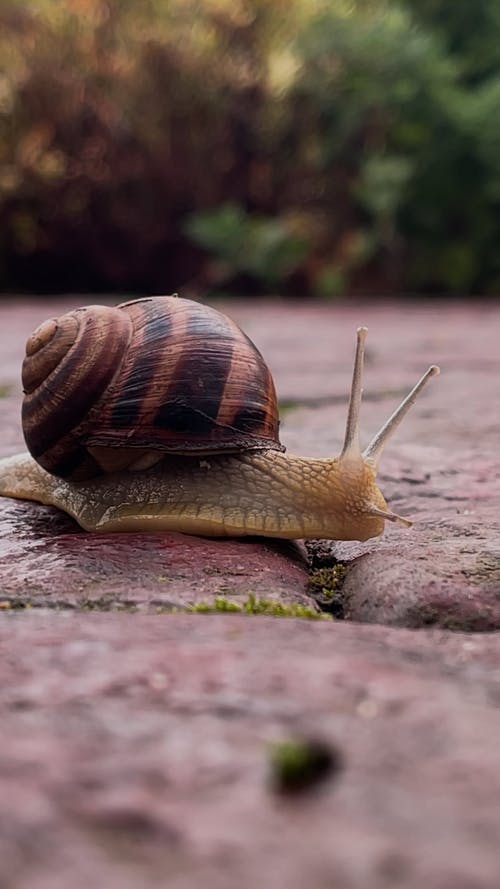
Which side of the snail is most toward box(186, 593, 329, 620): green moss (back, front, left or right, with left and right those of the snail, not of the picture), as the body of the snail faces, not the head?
right

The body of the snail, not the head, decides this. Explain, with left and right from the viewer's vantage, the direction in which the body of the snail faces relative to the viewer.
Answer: facing to the right of the viewer

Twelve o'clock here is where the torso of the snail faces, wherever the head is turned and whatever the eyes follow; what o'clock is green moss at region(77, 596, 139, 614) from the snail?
The green moss is roughly at 3 o'clock from the snail.
